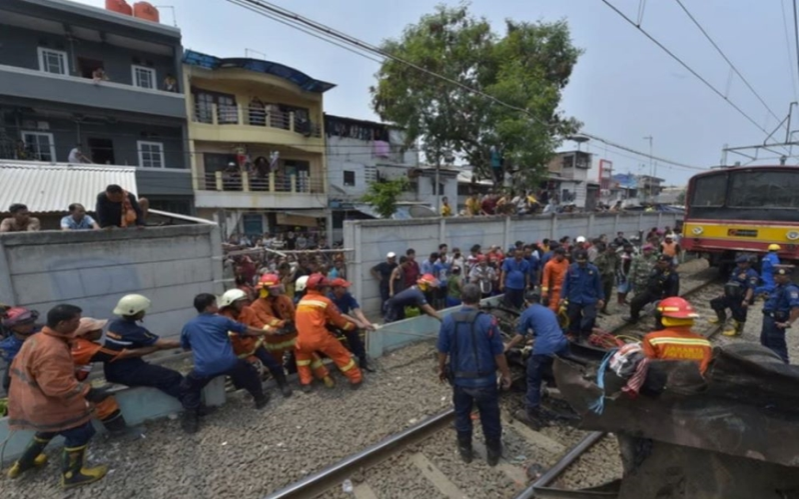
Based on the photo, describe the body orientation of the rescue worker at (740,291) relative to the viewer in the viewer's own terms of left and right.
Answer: facing the viewer and to the left of the viewer

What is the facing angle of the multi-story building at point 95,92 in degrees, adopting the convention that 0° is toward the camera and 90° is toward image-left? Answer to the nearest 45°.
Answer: approximately 315°

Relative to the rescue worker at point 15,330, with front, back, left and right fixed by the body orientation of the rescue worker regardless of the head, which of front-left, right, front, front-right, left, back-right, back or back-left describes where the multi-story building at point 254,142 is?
front-left

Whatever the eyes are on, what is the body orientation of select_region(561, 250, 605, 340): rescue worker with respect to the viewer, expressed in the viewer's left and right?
facing the viewer

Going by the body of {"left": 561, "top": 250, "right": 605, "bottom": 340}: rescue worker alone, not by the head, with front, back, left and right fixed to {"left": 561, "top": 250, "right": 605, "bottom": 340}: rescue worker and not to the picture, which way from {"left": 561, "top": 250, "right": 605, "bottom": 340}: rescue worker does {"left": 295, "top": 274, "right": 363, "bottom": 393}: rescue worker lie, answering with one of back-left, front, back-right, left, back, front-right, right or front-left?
front-right

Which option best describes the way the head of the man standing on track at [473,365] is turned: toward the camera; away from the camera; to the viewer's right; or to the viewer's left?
away from the camera

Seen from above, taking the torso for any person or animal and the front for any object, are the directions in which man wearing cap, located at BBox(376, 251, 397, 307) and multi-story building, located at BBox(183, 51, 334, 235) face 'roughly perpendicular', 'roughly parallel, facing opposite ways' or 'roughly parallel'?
roughly parallel

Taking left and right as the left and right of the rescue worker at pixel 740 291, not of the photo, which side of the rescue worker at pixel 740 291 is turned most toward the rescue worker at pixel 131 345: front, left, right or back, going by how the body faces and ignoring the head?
front

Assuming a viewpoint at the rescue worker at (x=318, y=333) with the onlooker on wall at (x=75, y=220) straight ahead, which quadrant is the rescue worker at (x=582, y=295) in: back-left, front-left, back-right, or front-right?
back-right

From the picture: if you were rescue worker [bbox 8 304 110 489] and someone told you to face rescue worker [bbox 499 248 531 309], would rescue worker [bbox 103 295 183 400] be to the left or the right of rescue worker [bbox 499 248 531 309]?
left

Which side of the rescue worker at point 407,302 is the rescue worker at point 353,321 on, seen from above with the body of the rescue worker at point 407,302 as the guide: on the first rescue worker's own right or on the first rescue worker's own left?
on the first rescue worker's own right

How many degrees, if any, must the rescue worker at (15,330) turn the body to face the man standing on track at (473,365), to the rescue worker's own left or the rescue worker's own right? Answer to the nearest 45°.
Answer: approximately 45° to the rescue worker's own right

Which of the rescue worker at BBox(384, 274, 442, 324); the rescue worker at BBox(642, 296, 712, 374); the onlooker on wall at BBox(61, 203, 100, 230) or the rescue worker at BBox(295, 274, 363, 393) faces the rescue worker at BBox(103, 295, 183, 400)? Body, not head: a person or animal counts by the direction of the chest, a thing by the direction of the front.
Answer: the onlooker on wall

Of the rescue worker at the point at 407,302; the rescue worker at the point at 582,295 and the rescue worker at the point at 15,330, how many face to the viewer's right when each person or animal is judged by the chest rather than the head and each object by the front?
2
